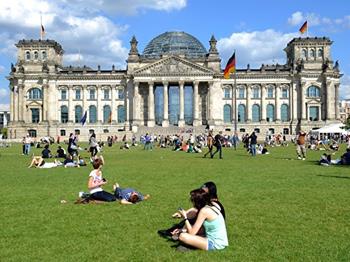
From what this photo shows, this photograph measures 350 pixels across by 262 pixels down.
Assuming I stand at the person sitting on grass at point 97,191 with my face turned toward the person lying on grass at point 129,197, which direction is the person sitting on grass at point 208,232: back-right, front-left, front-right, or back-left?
front-right

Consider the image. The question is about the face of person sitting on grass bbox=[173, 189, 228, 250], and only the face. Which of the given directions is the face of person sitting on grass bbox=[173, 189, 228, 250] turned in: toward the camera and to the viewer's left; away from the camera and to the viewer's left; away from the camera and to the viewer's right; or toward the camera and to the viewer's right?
away from the camera and to the viewer's left

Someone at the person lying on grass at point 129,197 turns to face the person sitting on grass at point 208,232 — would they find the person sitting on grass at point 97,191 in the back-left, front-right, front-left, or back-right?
back-right

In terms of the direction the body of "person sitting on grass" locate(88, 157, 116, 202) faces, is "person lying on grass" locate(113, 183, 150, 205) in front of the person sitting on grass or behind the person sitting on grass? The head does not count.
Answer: in front
